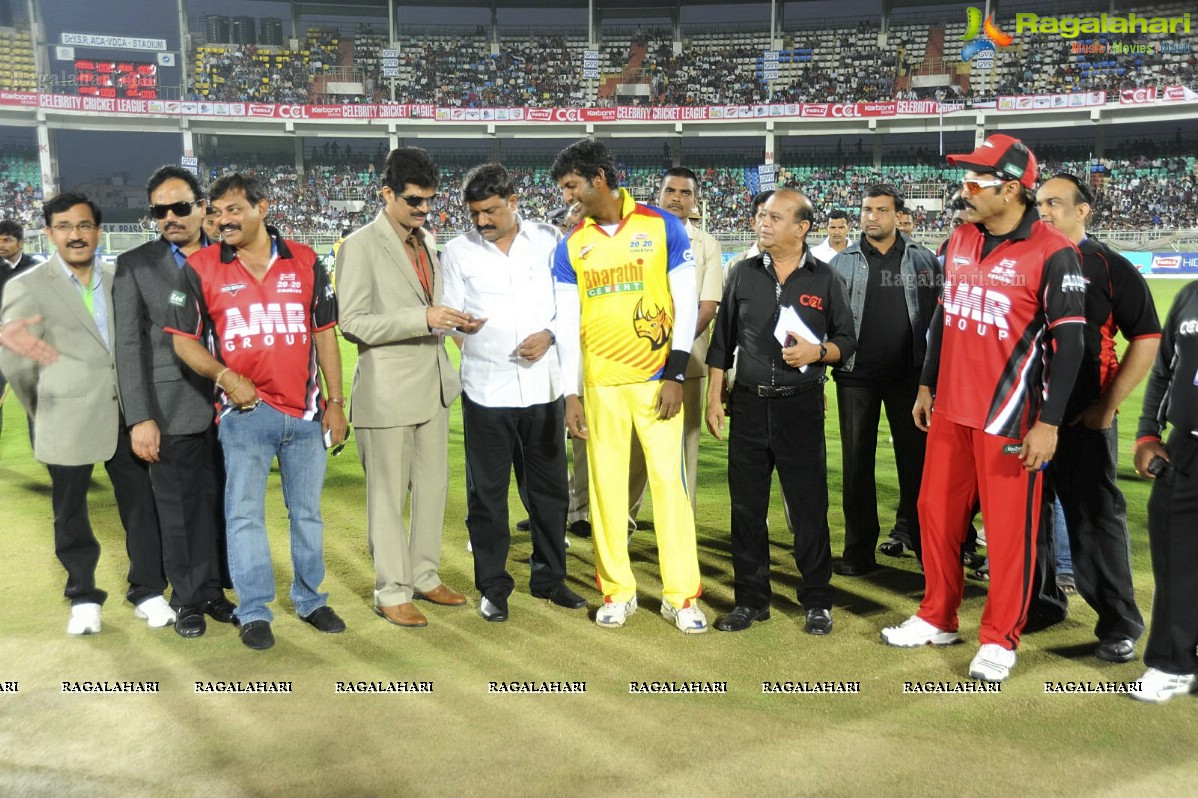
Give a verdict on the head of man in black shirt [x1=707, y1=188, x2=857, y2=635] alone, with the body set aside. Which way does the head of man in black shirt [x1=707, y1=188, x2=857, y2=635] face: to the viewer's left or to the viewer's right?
to the viewer's left

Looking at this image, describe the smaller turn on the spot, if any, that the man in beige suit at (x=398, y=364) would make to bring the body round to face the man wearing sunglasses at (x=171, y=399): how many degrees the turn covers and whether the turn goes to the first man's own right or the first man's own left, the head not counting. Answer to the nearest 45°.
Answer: approximately 135° to the first man's own right

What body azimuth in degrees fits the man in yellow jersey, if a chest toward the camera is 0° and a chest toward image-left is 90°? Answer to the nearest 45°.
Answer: approximately 0°

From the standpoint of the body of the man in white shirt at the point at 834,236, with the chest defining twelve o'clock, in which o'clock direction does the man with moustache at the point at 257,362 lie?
The man with moustache is roughly at 1 o'clock from the man in white shirt.

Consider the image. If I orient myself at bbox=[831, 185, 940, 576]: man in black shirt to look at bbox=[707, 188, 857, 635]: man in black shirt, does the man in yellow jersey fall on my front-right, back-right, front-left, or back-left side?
front-right

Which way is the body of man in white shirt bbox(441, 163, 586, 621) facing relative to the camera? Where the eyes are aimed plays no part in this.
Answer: toward the camera

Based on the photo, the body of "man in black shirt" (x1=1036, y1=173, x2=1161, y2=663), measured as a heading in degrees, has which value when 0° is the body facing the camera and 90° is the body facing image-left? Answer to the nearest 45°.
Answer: approximately 45°

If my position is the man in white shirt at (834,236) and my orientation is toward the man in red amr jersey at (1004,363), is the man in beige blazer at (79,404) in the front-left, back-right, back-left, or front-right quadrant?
front-right

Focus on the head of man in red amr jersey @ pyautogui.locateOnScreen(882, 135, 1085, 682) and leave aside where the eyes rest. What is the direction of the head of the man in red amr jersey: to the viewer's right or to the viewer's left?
to the viewer's left

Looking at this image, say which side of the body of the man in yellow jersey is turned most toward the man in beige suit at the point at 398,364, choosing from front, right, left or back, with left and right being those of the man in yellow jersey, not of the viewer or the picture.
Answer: right

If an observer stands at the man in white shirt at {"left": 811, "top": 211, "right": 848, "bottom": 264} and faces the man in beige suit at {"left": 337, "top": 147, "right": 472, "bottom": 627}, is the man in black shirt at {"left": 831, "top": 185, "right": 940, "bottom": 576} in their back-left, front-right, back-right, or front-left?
front-left

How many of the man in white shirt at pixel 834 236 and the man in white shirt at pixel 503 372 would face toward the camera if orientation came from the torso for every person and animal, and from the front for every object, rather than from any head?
2

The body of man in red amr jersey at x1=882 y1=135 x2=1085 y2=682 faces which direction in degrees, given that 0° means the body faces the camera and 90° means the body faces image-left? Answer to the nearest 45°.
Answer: approximately 45°

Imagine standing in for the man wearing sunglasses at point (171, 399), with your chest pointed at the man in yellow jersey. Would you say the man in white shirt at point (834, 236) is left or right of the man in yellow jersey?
left

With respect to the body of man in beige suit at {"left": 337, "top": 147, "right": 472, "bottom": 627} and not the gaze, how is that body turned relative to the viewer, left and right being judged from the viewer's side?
facing the viewer and to the right of the viewer

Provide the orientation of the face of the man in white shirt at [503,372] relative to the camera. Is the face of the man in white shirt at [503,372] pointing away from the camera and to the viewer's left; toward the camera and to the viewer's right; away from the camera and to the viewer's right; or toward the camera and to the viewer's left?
toward the camera and to the viewer's left

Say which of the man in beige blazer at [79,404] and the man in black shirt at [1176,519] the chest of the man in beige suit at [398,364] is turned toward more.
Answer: the man in black shirt

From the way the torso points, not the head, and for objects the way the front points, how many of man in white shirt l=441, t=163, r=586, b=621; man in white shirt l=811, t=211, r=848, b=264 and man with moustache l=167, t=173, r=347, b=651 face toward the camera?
3

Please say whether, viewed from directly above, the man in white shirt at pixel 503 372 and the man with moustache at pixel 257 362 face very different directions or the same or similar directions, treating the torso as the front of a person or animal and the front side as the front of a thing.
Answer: same or similar directions
